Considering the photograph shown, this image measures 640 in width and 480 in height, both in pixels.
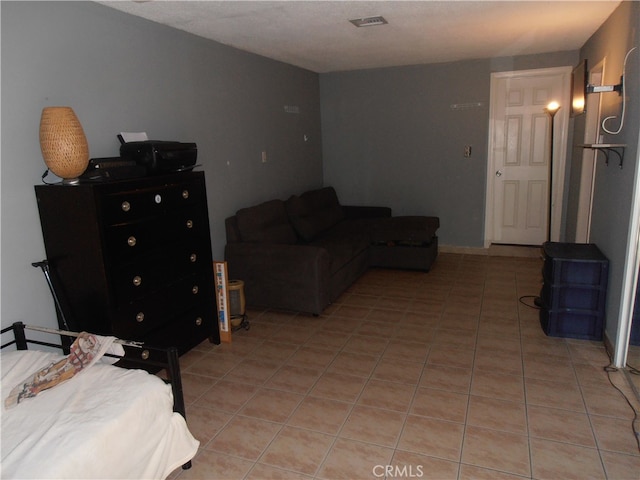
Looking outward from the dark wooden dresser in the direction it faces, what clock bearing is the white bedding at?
The white bedding is roughly at 2 o'clock from the dark wooden dresser.

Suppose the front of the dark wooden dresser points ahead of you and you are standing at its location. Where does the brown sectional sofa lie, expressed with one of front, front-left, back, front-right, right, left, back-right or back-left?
left

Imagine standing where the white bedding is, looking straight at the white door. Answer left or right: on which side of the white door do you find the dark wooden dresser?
left

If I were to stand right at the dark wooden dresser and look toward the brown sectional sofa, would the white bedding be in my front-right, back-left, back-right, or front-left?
back-right

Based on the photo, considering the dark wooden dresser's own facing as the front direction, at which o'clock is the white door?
The white door is roughly at 10 o'clock from the dark wooden dresser.

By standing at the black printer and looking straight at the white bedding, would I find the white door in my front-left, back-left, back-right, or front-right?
back-left

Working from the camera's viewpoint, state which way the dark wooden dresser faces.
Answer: facing the viewer and to the right of the viewer
